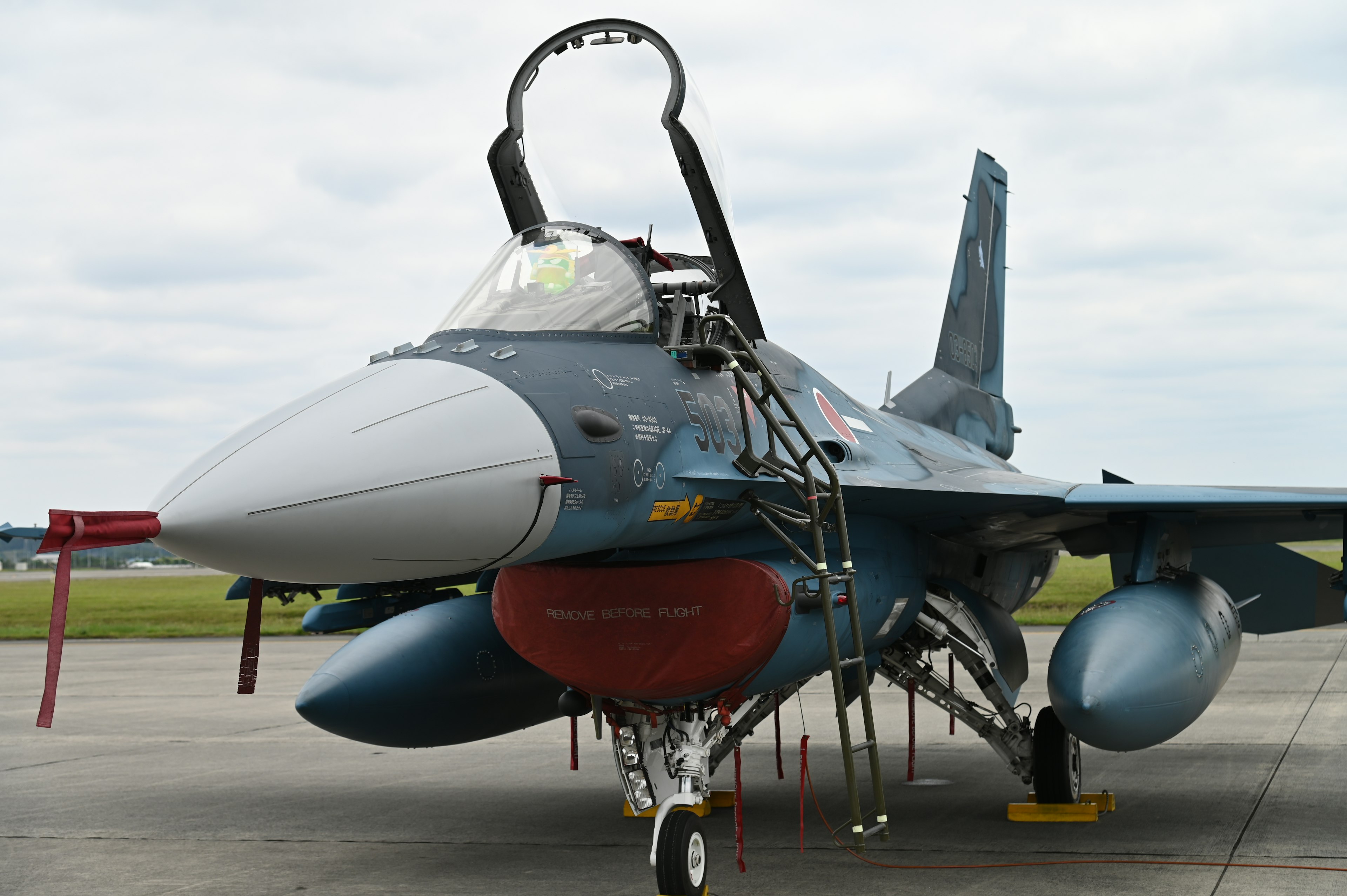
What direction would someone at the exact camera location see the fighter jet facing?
facing the viewer and to the left of the viewer

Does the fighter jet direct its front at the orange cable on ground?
no

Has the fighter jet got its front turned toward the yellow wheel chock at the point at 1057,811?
no
